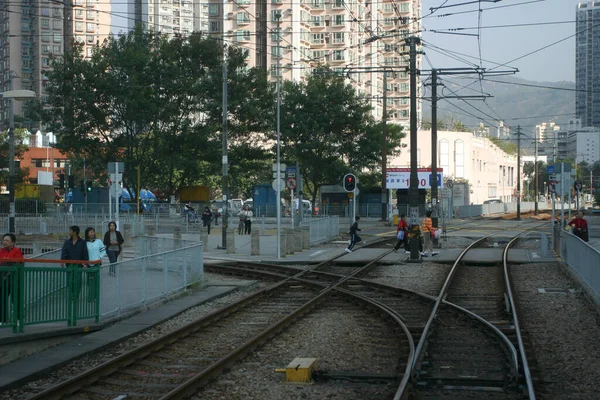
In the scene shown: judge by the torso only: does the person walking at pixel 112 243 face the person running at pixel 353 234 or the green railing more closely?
the green railing

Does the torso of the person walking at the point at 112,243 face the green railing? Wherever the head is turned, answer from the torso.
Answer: yes

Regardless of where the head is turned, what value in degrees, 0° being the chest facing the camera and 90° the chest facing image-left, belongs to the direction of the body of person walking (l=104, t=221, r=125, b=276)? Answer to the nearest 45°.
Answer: approximately 0°

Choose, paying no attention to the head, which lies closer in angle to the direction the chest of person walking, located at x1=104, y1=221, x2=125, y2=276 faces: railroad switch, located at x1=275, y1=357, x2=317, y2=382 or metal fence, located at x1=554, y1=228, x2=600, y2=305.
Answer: the railroad switch

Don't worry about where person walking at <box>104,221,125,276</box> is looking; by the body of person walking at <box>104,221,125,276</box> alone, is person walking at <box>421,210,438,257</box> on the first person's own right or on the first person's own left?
on the first person's own left

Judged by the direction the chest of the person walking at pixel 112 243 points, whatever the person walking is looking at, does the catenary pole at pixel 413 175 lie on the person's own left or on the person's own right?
on the person's own left

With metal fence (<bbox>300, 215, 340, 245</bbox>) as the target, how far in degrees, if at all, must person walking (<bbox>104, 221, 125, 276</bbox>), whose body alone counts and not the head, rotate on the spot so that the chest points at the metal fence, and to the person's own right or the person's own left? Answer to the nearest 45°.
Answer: approximately 135° to the person's own left

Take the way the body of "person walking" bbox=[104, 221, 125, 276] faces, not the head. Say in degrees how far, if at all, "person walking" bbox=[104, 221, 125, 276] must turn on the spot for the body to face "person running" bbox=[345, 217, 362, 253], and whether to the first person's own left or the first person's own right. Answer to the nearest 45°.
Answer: approximately 135° to the first person's own left

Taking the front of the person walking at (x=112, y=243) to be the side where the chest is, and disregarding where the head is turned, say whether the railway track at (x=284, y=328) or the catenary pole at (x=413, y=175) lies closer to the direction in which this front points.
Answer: the railway track

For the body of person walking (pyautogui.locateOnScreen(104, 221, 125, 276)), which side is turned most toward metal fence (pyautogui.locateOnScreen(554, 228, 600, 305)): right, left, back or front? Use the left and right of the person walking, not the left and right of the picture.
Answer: left
